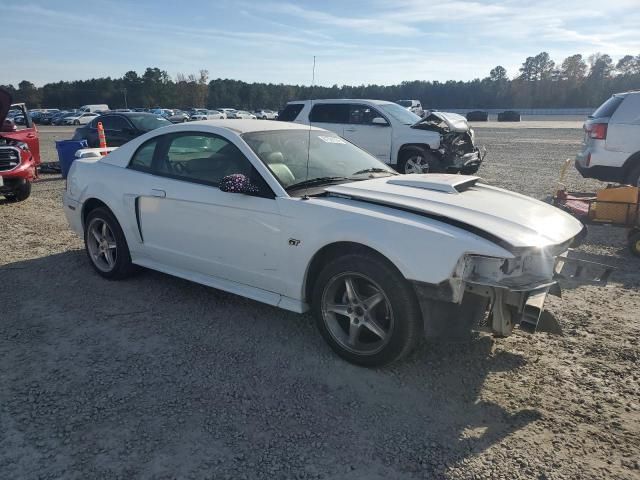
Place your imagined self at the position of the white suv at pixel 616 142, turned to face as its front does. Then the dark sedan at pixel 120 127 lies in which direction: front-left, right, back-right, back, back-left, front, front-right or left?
back-left

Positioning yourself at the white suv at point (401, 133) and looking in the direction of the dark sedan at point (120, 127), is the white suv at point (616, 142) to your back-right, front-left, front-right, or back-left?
back-left

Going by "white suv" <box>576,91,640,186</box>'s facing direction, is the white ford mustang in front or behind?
behind

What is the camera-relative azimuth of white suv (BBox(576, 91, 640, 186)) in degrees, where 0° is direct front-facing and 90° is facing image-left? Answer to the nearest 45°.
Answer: approximately 225°

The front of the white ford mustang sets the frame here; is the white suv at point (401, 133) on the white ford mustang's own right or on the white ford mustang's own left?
on the white ford mustang's own left

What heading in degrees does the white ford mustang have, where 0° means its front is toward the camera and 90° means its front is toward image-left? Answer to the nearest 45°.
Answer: approximately 315°

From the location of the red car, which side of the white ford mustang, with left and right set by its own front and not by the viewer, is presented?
back

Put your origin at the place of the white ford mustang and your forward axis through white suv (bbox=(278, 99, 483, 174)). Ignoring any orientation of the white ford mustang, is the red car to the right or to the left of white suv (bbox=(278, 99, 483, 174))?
left
